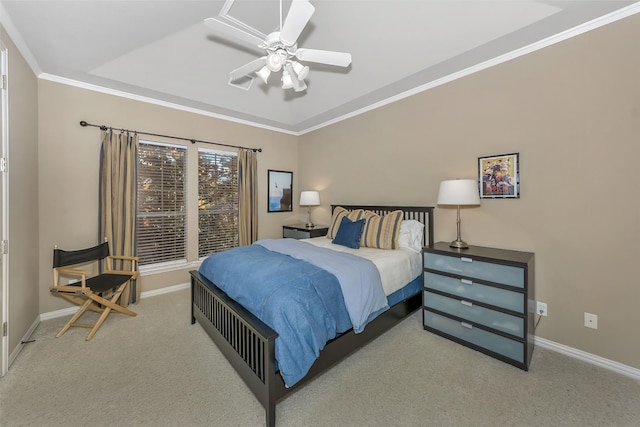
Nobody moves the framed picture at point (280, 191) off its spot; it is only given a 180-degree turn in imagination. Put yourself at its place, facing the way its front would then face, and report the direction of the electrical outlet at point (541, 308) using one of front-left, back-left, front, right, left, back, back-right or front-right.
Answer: back

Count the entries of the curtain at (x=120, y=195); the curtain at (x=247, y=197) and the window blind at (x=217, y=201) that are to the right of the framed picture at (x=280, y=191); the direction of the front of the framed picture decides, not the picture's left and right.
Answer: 3

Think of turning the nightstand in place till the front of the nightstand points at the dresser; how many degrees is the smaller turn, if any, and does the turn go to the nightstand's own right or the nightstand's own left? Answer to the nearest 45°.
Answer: approximately 90° to the nightstand's own left

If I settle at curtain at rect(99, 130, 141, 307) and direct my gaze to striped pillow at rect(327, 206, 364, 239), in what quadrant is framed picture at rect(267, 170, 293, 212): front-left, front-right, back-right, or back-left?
front-left

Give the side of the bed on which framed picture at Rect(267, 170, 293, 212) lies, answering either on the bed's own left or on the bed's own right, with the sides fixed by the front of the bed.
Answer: on the bed's own right

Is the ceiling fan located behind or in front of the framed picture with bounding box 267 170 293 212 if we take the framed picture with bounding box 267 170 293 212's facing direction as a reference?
in front

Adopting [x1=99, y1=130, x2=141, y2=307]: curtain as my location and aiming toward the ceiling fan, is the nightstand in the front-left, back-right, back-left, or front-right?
front-left

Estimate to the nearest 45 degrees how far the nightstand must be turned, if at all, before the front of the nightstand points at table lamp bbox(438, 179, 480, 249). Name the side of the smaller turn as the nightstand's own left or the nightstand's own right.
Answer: approximately 90° to the nightstand's own left

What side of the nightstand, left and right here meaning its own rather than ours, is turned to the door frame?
front

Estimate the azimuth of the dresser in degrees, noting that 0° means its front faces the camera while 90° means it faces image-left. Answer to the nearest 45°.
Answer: approximately 45°

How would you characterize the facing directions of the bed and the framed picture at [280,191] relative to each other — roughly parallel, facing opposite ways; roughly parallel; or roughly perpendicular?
roughly perpendicular

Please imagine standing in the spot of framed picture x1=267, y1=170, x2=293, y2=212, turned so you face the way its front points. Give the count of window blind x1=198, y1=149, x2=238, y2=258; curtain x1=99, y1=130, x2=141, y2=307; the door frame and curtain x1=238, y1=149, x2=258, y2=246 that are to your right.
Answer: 4

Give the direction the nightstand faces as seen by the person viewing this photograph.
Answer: facing the viewer and to the left of the viewer

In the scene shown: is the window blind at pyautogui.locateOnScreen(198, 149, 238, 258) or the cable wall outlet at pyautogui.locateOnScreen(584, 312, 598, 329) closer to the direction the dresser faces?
the window blind

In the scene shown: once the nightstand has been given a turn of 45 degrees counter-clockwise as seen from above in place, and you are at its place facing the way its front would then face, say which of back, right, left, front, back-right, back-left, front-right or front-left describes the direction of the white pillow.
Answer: front-left

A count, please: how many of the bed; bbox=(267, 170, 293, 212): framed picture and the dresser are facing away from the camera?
0
